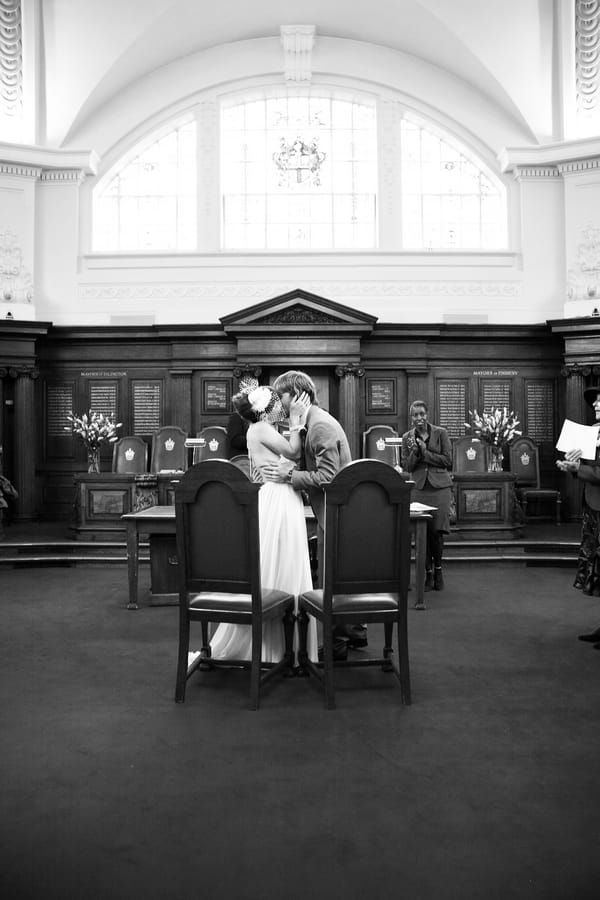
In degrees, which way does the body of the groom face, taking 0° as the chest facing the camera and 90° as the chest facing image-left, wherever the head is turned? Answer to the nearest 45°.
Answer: approximately 90°

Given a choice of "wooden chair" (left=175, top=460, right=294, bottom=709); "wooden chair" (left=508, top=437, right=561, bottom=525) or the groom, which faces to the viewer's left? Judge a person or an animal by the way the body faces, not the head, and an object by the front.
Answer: the groom

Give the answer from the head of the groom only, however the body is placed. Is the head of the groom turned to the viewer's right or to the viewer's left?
to the viewer's left

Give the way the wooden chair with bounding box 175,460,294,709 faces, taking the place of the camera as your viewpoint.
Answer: facing away from the viewer and to the right of the viewer

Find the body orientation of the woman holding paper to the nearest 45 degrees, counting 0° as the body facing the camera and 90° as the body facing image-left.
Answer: approximately 90°

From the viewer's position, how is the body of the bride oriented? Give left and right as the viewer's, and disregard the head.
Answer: facing to the right of the viewer
